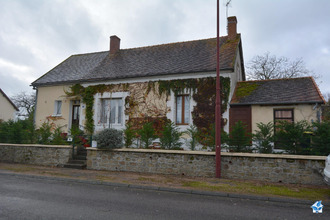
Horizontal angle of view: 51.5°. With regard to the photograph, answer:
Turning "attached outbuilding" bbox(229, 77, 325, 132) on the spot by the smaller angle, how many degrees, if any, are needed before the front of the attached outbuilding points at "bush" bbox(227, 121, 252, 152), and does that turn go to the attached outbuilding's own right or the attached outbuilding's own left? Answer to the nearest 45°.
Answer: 0° — it already faces it

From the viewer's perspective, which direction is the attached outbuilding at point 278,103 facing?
toward the camera

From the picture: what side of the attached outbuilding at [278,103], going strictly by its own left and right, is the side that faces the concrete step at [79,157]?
right

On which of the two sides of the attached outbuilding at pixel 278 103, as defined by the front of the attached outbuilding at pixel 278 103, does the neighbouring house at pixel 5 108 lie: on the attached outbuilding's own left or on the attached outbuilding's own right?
on the attached outbuilding's own right

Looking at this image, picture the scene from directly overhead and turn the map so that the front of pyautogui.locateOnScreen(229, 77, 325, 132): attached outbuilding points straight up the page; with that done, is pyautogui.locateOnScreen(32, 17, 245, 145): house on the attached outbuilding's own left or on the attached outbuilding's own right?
on the attached outbuilding's own right

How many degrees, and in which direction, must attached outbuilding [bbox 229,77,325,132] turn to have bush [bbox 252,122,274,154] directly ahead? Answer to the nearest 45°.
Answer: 0° — it already faces it

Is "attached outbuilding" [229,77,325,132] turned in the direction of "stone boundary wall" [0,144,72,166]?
no

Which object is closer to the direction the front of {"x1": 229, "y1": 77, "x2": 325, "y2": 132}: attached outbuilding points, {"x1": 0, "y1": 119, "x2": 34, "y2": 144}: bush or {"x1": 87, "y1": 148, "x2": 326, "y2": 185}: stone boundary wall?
the stone boundary wall

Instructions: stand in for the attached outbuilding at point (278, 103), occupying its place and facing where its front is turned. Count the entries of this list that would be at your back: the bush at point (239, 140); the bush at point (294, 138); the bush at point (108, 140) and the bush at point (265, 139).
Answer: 0

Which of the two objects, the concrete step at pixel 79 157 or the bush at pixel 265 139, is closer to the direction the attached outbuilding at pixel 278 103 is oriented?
the bush

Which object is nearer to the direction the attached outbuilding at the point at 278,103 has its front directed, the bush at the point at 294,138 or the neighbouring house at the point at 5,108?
the bush

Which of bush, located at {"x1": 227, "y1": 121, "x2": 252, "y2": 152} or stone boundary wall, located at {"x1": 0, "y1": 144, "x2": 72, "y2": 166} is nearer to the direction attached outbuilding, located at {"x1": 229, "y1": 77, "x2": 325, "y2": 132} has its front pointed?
the bush

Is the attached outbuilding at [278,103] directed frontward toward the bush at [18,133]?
no
